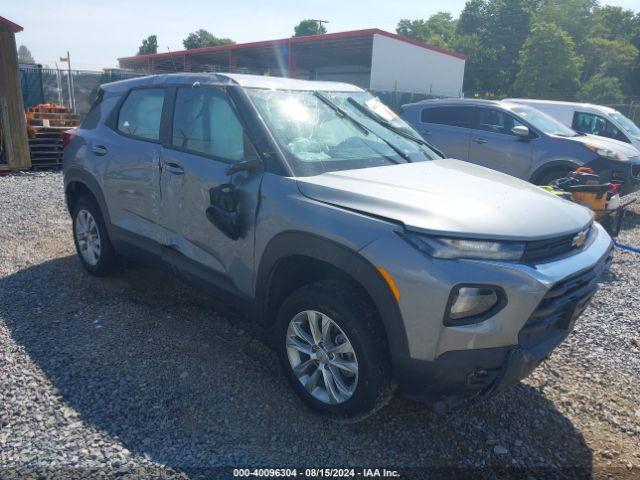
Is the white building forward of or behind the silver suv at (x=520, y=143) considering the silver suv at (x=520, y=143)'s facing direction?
behind

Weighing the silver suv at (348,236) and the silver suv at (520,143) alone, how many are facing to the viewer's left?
0

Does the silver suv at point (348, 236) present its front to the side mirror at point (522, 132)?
no

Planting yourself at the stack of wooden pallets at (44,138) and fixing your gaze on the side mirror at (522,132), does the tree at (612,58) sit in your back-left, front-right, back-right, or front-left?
front-left

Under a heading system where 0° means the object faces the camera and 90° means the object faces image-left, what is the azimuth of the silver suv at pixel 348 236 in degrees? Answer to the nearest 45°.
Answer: approximately 315°

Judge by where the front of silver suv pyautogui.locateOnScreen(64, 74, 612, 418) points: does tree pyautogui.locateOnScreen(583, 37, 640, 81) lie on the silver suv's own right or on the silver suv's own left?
on the silver suv's own left

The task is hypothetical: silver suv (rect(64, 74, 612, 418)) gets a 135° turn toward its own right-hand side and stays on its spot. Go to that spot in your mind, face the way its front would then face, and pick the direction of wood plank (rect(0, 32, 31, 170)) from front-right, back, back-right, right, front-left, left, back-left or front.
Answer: front-right

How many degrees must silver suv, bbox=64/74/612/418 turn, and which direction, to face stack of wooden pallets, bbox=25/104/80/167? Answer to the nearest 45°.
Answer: approximately 180°
